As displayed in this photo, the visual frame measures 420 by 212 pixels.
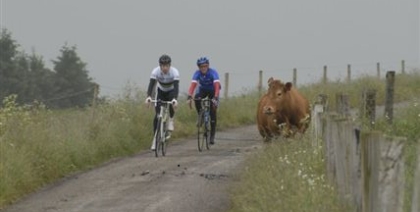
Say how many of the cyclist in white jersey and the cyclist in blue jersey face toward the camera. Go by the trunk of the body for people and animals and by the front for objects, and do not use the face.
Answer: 2

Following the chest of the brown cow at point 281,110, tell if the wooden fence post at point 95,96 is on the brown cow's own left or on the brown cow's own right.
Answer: on the brown cow's own right

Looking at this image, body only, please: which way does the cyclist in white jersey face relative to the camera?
toward the camera

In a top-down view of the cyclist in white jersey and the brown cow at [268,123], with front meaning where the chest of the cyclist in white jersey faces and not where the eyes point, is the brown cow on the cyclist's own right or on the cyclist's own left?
on the cyclist's own left

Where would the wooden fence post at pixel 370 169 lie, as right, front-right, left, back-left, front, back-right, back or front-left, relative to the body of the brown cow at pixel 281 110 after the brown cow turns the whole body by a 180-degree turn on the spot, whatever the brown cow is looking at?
back-right

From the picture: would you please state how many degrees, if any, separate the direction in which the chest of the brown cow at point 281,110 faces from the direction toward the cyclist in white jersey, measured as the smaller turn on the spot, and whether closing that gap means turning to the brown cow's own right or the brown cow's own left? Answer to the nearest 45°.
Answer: approximately 45° to the brown cow's own right

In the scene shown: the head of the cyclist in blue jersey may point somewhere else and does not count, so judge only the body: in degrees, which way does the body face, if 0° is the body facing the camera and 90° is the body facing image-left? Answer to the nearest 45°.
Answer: approximately 0°

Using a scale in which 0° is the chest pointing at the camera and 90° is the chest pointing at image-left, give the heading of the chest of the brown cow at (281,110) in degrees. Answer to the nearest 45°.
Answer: approximately 45°
